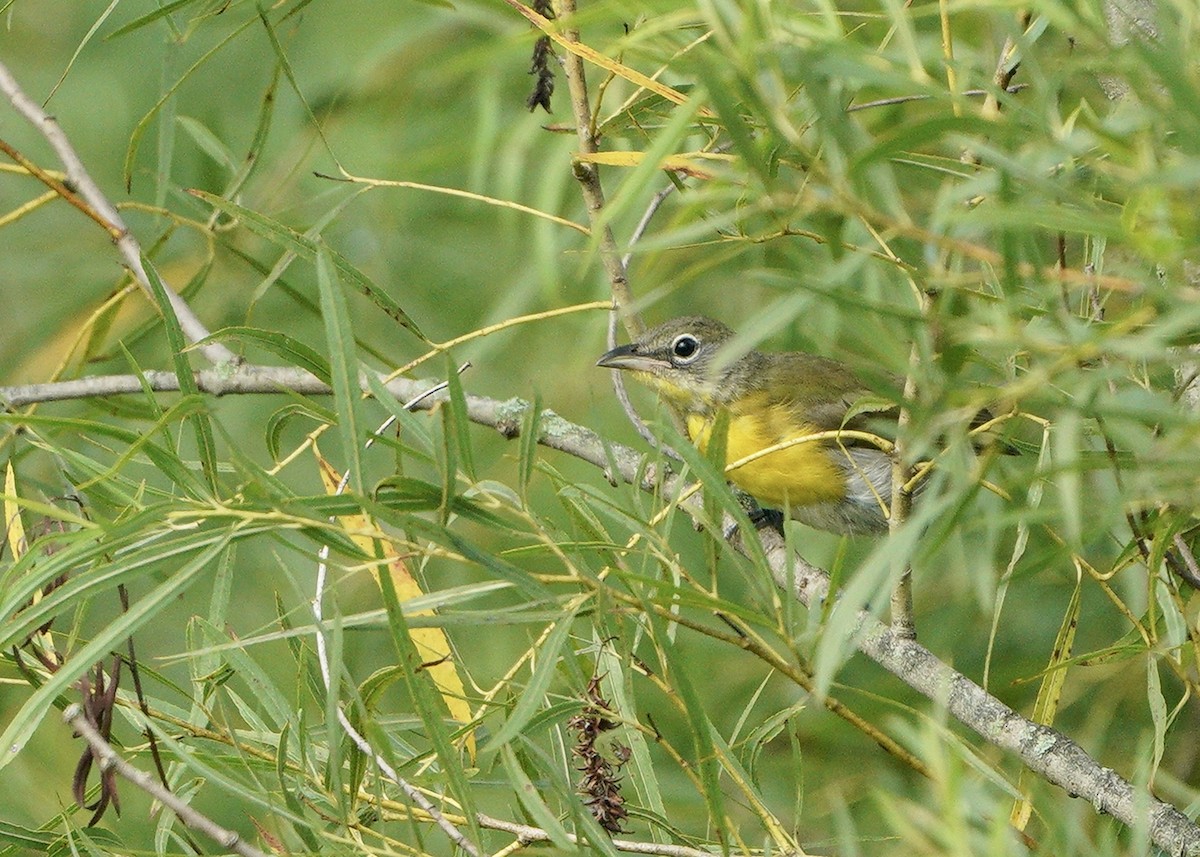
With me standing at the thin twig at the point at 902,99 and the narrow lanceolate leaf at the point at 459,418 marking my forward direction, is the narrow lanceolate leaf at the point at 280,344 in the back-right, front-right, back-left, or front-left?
front-right

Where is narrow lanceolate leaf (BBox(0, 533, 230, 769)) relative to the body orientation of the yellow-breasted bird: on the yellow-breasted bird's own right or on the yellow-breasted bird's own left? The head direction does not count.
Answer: on the yellow-breasted bird's own left

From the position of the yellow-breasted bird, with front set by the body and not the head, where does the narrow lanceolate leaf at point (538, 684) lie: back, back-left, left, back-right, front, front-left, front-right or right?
left

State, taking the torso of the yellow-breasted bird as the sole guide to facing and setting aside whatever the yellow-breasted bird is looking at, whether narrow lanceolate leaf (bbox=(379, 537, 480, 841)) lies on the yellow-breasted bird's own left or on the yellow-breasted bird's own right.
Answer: on the yellow-breasted bird's own left

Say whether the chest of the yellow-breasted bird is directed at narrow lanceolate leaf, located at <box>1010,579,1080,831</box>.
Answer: no

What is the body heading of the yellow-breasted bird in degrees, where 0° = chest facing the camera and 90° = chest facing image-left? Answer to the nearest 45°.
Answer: approximately 90°

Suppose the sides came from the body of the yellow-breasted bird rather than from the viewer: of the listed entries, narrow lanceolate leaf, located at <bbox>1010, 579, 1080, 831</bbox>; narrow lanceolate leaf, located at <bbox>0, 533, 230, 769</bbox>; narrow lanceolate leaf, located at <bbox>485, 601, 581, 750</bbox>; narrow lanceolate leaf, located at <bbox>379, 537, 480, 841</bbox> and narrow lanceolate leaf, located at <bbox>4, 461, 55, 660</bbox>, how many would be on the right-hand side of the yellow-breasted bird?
0

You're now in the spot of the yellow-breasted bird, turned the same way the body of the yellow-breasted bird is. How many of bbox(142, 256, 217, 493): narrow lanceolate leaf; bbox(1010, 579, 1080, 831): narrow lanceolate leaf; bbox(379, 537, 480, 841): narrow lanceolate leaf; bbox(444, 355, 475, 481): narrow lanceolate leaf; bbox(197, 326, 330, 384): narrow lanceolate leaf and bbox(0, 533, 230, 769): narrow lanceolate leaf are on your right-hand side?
0
